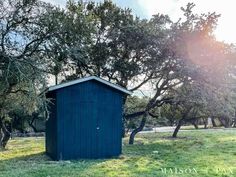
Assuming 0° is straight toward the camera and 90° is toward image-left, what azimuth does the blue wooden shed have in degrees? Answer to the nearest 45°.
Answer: approximately 0°
